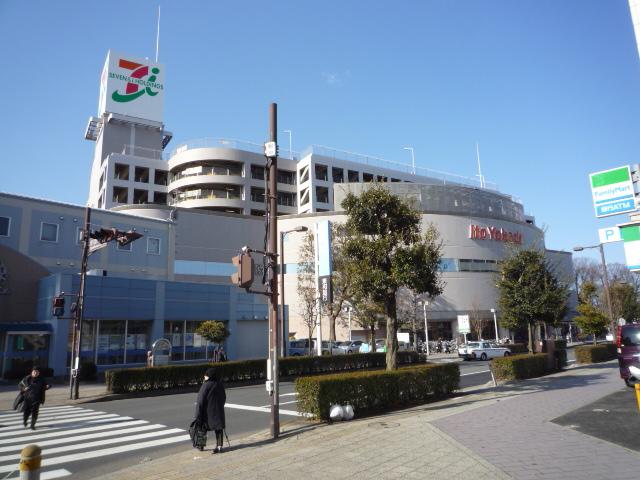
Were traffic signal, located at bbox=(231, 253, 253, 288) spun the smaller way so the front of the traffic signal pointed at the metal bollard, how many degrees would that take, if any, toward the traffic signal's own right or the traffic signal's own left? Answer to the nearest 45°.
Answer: approximately 45° to the traffic signal's own left

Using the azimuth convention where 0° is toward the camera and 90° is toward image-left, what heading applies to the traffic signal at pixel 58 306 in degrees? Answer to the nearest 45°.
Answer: approximately 0°

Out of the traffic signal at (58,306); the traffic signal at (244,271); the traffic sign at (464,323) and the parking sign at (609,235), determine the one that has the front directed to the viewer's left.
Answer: the traffic signal at (244,271)

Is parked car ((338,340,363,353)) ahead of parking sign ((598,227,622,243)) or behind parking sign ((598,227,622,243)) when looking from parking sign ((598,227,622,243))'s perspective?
behind

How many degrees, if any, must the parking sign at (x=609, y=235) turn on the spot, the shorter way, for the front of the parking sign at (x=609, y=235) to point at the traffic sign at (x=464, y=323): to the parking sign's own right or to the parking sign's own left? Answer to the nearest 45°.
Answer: approximately 180°

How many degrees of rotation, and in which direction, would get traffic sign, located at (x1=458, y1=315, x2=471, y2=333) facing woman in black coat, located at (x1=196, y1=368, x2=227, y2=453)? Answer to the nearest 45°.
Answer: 0° — it already faces them

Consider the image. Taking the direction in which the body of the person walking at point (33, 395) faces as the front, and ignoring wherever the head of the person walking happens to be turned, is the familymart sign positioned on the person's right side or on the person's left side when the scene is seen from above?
on the person's left side

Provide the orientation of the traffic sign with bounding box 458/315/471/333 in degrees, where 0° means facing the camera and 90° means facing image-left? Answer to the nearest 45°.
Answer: approximately 0°

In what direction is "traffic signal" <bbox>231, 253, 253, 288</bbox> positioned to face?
to the viewer's left

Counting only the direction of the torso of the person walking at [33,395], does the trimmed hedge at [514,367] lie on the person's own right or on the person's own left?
on the person's own left

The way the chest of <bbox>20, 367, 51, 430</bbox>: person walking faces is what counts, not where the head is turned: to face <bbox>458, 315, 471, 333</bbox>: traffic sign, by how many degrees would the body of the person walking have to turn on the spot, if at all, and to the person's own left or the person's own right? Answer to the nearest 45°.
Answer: approximately 135° to the person's own left

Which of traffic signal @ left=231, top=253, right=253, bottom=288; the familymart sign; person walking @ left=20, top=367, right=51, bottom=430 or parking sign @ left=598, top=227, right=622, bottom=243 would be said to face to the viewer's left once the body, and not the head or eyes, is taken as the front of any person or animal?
the traffic signal

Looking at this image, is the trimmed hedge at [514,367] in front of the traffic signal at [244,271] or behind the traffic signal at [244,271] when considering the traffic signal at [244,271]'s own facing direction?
behind
